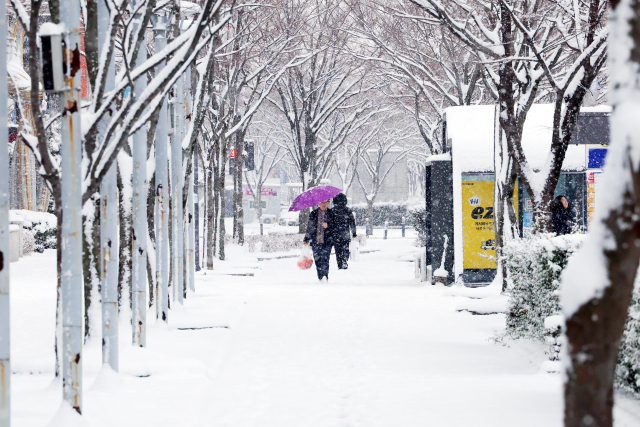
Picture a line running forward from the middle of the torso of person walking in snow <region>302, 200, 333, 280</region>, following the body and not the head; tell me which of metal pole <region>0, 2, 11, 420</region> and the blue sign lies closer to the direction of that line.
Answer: the metal pole

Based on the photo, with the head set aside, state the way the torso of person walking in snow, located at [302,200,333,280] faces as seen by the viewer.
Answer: toward the camera

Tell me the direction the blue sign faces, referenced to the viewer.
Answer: facing the viewer

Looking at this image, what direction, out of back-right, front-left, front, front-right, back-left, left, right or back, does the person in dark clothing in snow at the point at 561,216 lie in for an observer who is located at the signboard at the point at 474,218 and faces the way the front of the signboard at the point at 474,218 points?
front-left

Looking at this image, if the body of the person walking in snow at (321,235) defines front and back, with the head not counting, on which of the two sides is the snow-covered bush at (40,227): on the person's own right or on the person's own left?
on the person's own right

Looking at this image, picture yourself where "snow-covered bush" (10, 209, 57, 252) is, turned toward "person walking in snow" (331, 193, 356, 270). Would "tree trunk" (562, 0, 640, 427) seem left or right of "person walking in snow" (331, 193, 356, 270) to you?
right

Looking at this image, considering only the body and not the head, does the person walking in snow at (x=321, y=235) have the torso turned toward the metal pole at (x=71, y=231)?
yes

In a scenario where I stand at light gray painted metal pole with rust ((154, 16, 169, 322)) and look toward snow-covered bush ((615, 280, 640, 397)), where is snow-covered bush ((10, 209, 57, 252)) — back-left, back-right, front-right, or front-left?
back-left

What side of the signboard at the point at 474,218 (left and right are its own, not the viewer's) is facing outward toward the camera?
front

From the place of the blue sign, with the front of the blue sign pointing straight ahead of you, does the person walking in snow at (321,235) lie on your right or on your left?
on your right

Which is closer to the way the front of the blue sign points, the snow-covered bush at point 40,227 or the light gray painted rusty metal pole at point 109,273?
the light gray painted rusty metal pole

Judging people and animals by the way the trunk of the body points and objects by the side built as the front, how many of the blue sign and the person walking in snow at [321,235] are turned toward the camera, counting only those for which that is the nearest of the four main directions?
2

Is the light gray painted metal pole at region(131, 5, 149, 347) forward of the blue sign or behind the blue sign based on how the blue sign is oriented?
forward

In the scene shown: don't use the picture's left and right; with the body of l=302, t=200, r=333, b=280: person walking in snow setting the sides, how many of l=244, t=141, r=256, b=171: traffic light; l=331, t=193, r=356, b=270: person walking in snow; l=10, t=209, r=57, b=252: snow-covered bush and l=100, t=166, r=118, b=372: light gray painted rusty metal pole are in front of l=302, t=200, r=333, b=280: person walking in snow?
1
